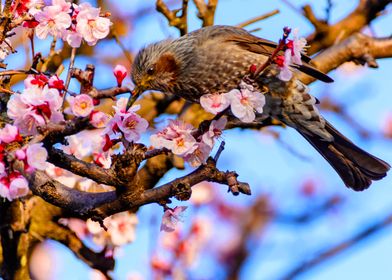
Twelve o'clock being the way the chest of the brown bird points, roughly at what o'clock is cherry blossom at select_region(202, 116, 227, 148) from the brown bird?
The cherry blossom is roughly at 9 o'clock from the brown bird.

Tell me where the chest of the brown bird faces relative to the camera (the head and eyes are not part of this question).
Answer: to the viewer's left

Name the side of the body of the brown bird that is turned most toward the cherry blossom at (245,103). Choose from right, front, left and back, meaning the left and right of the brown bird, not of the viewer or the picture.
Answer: left

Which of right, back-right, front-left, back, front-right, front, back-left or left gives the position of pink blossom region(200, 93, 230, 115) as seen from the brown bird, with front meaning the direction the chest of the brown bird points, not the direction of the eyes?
left

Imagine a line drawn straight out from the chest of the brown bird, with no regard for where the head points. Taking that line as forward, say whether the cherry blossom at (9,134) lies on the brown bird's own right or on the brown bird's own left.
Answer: on the brown bird's own left
